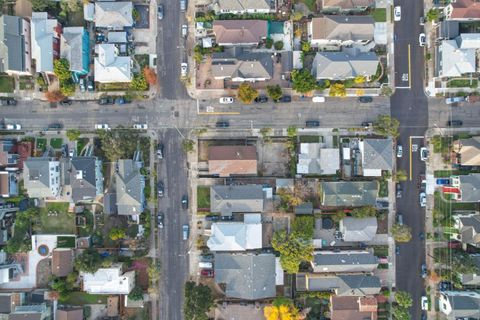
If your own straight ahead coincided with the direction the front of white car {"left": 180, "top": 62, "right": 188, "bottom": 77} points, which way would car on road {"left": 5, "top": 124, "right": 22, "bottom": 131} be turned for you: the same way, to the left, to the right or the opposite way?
to the right

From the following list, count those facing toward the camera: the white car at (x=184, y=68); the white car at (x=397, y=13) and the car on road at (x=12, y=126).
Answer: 1

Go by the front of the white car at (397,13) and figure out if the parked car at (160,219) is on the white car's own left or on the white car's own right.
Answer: on the white car's own right

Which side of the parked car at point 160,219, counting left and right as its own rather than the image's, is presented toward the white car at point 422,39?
left

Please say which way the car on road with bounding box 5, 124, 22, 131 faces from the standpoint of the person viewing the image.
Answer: facing to the right of the viewer

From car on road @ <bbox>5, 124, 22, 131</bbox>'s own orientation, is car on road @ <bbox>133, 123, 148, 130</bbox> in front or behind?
in front

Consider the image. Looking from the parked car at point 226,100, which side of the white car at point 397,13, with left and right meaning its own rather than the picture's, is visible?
right

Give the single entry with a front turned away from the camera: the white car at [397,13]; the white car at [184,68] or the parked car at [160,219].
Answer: the white car at [184,68]

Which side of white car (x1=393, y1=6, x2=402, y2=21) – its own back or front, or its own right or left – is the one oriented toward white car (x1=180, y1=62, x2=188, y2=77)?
right

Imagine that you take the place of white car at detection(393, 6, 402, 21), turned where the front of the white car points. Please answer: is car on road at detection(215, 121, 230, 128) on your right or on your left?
on your right

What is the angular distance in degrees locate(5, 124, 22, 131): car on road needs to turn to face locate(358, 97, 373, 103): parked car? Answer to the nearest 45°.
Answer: approximately 45° to its right

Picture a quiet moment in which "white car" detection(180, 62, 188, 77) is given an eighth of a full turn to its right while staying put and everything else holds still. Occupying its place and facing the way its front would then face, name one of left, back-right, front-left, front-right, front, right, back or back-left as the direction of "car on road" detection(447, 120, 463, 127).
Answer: front-right

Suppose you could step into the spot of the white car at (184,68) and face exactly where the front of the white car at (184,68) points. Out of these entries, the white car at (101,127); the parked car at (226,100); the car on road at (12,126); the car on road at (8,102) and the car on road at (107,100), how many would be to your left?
4

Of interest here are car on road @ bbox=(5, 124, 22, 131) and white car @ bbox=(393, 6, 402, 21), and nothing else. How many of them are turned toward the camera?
1
